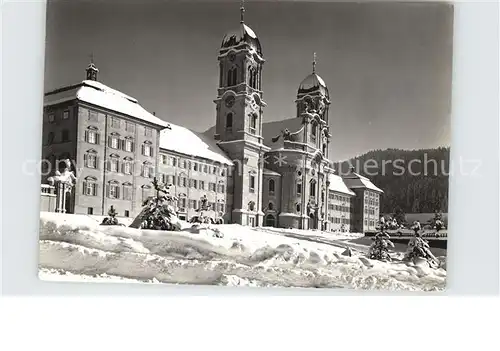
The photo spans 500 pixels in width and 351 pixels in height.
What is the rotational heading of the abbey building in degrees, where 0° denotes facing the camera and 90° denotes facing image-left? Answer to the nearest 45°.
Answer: approximately 315°

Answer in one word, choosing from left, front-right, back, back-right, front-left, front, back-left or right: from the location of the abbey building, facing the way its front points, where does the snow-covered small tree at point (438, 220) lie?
front-left
